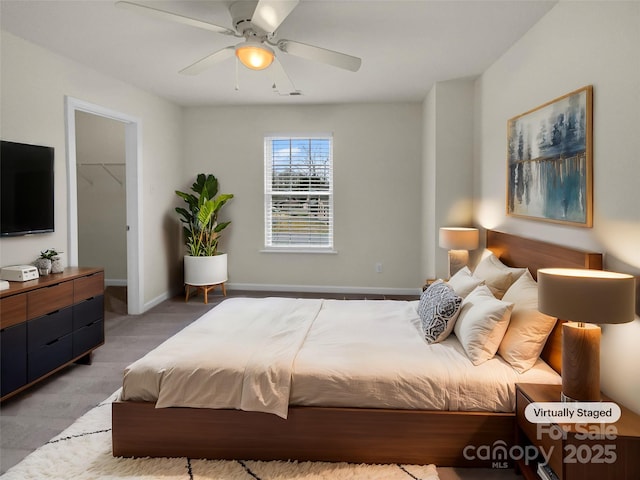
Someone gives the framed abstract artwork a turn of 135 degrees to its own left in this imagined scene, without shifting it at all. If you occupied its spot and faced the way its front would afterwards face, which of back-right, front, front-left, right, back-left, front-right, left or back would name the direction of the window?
back-left

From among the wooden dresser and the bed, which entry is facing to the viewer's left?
the bed

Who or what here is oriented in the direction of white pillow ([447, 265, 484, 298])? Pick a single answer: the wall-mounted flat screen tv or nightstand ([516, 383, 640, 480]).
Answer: the wall-mounted flat screen tv

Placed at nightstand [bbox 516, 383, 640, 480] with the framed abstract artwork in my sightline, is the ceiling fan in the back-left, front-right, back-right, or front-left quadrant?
front-left

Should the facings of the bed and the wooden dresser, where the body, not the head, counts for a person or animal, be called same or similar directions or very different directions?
very different directions

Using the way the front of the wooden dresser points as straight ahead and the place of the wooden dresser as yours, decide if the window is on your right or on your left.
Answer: on your left

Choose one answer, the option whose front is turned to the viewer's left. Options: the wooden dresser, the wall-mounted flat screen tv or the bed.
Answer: the bed

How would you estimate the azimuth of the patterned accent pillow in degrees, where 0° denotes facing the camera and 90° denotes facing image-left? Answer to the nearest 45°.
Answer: approximately 45°

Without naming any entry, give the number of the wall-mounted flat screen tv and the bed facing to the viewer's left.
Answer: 1

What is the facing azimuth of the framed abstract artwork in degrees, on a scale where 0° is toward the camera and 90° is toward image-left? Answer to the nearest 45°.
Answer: approximately 45°

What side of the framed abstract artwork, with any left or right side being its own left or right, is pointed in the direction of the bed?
front

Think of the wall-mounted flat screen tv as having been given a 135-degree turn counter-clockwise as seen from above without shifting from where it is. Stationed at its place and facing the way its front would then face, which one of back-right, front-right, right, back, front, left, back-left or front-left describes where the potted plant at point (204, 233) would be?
front-right

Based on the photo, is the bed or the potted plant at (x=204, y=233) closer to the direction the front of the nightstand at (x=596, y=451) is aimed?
the bed

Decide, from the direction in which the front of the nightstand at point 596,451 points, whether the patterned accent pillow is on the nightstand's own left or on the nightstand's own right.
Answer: on the nightstand's own right

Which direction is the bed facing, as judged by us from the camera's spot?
facing to the left of the viewer

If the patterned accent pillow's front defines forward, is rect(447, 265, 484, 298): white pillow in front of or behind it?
behind

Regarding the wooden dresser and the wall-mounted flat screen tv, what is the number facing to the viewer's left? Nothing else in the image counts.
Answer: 0

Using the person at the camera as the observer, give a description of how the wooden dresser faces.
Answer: facing the viewer and to the right of the viewer

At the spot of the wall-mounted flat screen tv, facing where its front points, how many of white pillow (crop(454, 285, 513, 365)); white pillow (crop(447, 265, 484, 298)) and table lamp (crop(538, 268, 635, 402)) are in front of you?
3
